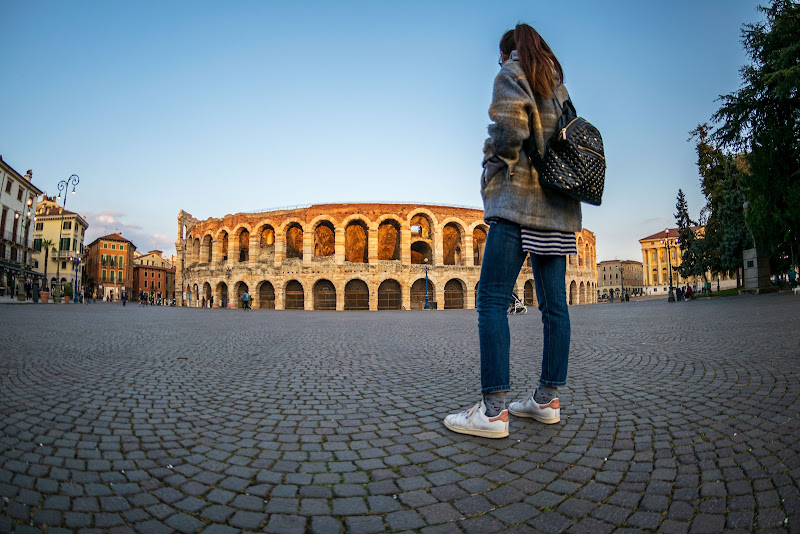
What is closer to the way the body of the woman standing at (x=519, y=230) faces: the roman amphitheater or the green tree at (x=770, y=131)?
the roman amphitheater

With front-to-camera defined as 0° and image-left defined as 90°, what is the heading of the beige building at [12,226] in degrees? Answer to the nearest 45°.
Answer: approximately 315°

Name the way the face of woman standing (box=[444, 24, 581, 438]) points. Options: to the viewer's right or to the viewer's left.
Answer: to the viewer's left

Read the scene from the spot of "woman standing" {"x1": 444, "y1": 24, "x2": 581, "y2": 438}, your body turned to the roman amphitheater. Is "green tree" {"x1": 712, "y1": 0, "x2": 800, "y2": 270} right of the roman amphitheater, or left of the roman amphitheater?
right

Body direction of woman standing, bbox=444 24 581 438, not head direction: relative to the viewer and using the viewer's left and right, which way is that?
facing away from the viewer and to the left of the viewer

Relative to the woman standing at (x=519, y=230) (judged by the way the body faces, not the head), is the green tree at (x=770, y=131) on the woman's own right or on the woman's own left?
on the woman's own right
